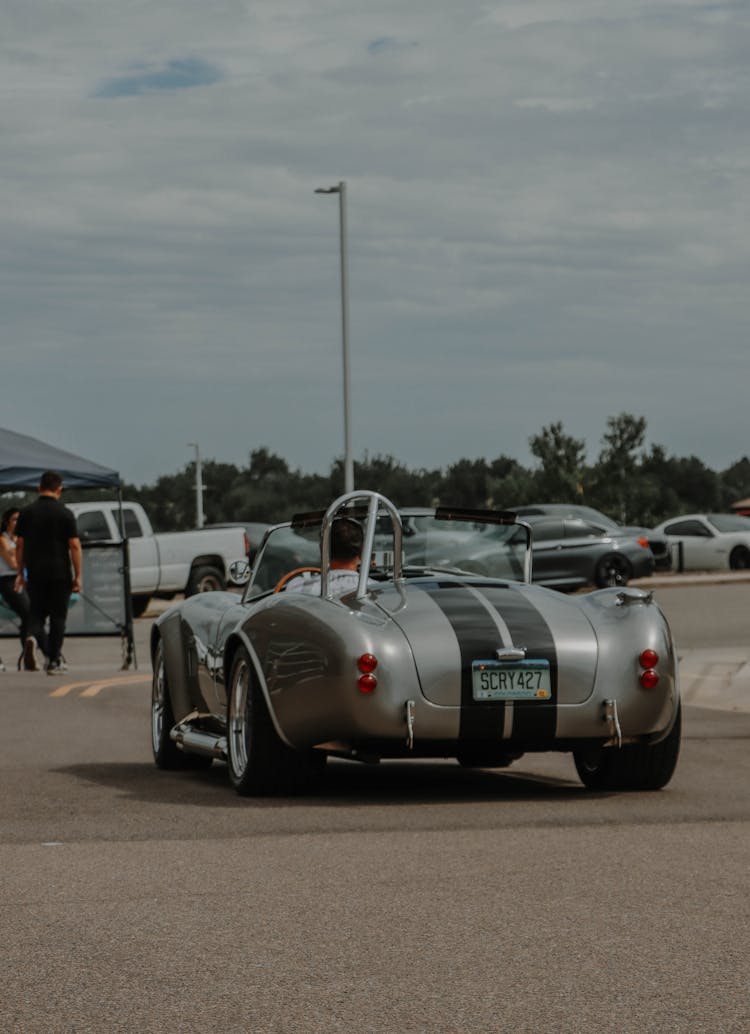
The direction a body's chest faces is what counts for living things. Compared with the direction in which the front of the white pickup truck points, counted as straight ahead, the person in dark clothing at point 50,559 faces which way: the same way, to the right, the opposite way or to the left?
to the right

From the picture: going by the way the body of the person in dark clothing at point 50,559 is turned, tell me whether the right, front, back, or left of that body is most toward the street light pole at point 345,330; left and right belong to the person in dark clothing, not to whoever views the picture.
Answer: front

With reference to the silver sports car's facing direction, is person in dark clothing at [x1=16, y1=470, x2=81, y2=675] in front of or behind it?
in front

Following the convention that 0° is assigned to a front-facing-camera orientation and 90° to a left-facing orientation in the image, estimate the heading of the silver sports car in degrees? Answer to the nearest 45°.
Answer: approximately 135°

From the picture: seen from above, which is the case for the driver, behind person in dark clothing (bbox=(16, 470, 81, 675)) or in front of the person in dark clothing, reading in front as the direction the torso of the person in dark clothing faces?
behind

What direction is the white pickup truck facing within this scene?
to the viewer's left

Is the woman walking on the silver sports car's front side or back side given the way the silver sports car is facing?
on the front side

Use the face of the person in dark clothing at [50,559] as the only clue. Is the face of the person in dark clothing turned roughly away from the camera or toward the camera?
away from the camera

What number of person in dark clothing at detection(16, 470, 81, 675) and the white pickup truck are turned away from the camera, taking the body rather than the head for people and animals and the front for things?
1

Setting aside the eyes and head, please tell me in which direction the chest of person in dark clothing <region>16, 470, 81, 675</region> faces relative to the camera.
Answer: away from the camera
